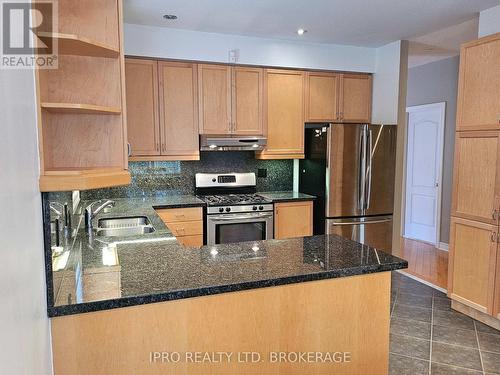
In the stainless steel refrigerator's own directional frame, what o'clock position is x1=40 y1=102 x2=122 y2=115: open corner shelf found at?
The open corner shelf is roughly at 2 o'clock from the stainless steel refrigerator.

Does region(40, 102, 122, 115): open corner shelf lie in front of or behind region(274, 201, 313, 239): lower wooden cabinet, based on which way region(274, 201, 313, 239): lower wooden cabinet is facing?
in front

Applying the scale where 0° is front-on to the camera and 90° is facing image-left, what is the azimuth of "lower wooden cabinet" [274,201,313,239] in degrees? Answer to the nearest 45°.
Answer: approximately 0°

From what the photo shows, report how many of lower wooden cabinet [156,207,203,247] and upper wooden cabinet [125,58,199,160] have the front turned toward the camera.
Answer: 2

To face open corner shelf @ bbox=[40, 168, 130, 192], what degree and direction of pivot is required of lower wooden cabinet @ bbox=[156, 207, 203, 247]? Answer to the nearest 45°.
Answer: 0° — it already faces it

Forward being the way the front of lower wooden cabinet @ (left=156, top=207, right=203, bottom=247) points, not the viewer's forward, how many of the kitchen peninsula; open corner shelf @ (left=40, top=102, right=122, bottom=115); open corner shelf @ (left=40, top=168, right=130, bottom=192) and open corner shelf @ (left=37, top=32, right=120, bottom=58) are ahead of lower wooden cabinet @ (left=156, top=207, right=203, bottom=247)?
4

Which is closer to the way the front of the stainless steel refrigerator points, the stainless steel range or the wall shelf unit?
the wall shelf unit

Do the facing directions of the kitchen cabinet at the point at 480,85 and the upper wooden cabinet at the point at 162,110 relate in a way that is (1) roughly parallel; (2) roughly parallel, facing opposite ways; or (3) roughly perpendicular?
roughly perpendicular

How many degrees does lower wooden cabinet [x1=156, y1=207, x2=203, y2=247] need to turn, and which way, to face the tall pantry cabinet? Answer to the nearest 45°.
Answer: approximately 45° to its left

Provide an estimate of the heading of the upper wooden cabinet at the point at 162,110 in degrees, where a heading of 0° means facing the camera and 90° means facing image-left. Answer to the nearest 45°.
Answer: approximately 0°

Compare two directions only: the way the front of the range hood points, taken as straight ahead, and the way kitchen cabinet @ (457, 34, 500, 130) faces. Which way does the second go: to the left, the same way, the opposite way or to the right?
to the right

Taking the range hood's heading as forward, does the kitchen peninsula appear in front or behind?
in front

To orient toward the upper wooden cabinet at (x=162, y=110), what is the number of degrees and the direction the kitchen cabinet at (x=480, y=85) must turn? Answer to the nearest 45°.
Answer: approximately 45° to its right

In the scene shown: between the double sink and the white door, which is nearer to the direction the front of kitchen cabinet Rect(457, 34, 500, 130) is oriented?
the double sink
